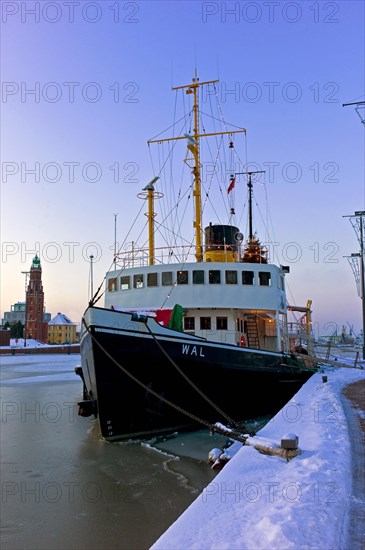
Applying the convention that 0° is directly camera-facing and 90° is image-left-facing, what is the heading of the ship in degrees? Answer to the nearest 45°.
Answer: approximately 45°
